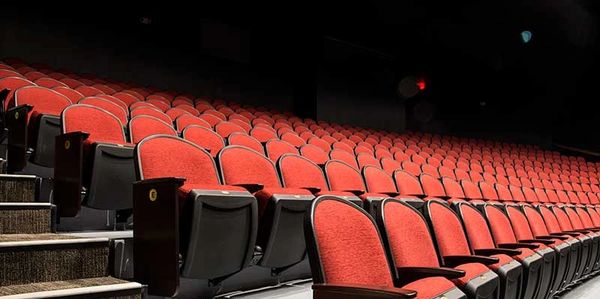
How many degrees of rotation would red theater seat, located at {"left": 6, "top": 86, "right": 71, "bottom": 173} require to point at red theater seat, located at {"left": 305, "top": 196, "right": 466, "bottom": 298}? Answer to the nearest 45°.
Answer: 0° — it already faces it

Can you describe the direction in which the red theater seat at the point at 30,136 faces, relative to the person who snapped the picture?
facing the viewer and to the right of the viewer

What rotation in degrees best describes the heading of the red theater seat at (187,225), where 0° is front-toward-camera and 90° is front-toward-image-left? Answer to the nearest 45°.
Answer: approximately 315°

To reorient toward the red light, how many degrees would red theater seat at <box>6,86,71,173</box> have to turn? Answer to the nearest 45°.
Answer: approximately 90° to its left

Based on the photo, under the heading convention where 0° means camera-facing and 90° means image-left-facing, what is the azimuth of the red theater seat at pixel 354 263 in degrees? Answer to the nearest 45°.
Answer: approximately 315°

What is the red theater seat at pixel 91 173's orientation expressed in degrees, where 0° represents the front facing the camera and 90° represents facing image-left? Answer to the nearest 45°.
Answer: approximately 315°

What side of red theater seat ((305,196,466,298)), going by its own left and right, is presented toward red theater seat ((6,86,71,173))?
back
